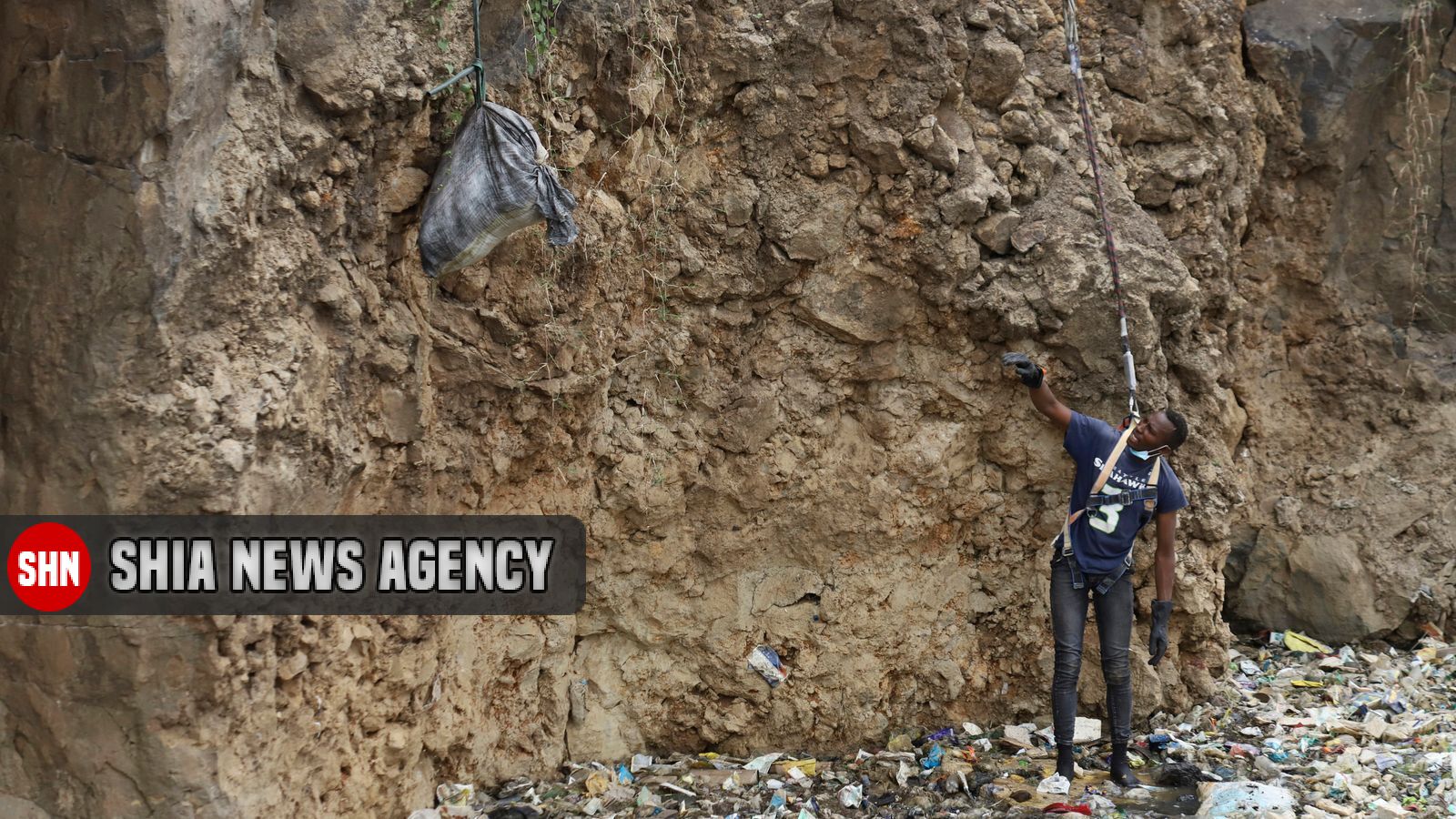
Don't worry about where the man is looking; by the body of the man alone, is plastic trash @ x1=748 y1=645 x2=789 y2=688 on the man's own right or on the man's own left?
on the man's own right

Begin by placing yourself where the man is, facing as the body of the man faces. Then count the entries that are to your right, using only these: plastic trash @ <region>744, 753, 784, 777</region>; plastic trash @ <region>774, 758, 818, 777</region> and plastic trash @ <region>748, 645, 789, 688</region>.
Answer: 3

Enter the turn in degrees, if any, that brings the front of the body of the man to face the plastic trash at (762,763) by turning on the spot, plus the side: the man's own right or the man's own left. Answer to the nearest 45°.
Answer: approximately 90° to the man's own right

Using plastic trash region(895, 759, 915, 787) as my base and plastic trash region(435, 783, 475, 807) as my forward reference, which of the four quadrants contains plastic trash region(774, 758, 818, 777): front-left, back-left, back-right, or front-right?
front-right

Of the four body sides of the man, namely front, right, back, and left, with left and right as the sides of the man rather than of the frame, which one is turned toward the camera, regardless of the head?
front

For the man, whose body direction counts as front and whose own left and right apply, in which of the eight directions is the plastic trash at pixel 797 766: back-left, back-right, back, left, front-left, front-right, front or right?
right

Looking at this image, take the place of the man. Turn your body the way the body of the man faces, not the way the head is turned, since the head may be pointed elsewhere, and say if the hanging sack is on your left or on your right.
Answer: on your right

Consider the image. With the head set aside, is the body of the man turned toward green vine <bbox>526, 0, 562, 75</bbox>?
no
